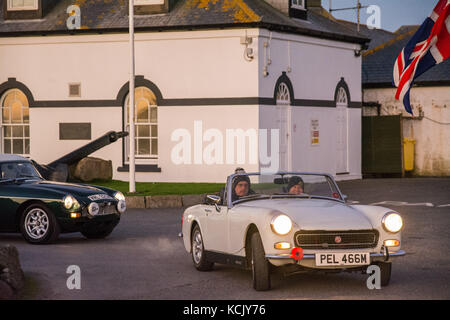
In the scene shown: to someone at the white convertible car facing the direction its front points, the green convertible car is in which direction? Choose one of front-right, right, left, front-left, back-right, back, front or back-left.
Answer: back

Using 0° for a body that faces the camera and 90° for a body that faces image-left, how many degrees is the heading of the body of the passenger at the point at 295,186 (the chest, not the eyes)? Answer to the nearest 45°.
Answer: approximately 315°

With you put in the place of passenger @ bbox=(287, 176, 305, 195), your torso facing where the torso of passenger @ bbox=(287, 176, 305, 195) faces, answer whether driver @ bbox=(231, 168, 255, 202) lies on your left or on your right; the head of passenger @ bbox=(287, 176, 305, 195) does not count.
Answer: on your right

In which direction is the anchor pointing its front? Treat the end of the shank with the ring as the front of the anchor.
to the viewer's right

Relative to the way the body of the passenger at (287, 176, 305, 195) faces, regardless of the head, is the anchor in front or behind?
behind

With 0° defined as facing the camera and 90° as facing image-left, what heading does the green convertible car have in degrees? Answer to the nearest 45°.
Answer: approximately 315°
